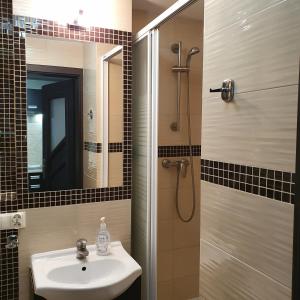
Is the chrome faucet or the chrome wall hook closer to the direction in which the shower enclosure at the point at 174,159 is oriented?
the chrome faucet

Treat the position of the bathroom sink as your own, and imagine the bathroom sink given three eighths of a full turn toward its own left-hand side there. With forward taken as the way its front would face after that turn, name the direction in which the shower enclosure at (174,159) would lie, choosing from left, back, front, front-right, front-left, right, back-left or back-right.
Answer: front

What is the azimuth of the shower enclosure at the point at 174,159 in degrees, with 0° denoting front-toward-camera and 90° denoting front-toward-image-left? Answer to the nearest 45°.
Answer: approximately 45°

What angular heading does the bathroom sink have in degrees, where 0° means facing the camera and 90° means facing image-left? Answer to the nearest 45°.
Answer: approximately 0°
